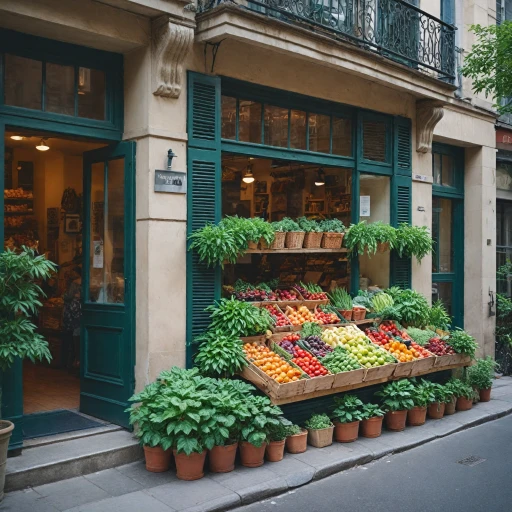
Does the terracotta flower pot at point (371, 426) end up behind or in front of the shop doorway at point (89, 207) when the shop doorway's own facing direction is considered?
in front

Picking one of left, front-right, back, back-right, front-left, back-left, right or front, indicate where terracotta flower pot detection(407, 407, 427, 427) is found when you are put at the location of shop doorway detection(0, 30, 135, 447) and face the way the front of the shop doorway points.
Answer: front-left

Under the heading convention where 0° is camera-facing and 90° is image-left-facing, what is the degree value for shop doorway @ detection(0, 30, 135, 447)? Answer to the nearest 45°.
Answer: approximately 315°

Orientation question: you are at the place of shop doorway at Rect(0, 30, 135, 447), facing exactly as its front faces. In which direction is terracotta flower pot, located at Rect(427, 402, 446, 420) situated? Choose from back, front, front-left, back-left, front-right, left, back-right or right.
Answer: front-left

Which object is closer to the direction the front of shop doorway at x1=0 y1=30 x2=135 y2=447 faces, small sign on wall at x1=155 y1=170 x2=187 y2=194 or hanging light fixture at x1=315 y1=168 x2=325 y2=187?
the small sign on wall
